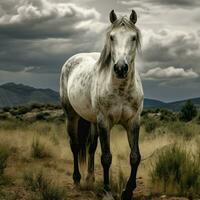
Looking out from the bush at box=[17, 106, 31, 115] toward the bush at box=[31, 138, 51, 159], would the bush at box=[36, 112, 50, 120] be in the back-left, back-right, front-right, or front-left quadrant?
front-left

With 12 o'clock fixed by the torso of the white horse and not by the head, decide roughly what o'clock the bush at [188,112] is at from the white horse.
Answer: The bush is roughly at 8 o'clock from the white horse.

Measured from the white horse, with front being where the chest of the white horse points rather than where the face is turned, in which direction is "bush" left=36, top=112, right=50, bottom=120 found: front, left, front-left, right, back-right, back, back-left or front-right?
back-left

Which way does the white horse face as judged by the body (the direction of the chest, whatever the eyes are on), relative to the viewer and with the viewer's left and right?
facing the viewer and to the right of the viewer

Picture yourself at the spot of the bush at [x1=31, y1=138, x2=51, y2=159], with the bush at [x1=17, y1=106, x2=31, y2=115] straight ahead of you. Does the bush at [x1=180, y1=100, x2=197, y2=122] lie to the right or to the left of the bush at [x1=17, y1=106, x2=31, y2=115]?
right

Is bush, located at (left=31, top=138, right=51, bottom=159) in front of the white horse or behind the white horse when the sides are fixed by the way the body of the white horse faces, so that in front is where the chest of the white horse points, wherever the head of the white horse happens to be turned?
behind

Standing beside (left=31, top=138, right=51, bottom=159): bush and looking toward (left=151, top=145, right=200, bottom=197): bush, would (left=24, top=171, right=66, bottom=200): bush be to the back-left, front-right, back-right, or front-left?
front-right

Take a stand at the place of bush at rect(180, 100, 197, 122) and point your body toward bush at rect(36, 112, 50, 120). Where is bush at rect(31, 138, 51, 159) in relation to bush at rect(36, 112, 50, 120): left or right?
left
